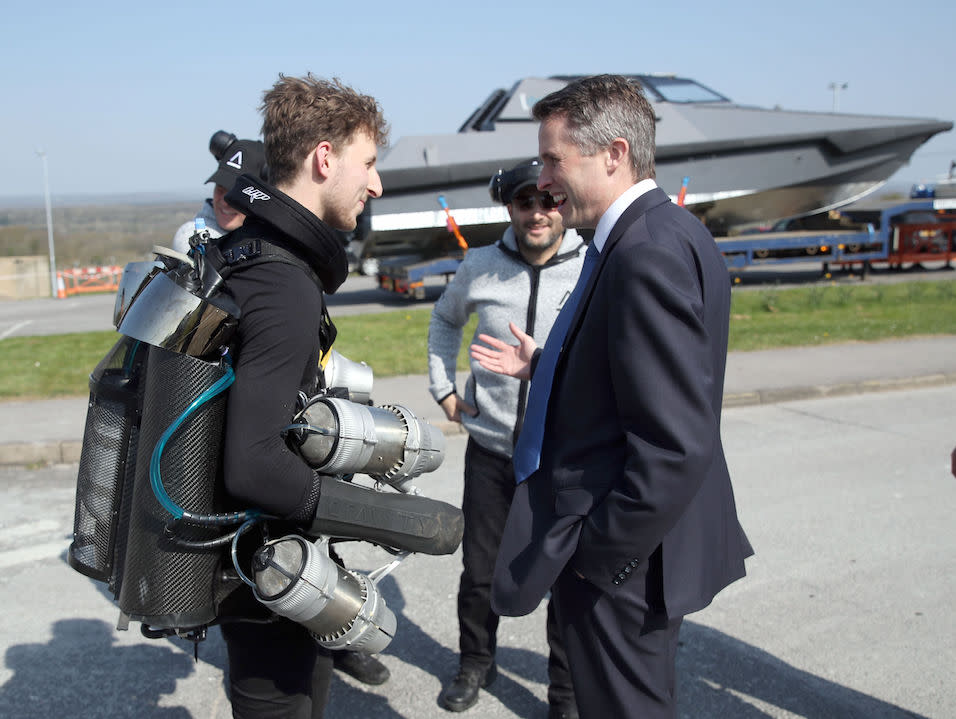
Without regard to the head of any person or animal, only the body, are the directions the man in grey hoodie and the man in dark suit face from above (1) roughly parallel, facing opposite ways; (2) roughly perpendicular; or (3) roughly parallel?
roughly perpendicular

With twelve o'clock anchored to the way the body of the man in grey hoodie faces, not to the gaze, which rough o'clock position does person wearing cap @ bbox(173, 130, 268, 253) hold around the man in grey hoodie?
The person wearing cap is roughly at 4 o'clock from the man in grey hoodie.

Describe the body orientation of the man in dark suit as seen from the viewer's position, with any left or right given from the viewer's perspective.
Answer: facing to the left of the viewer

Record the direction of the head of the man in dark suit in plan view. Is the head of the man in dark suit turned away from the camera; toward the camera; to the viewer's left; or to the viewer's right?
to the viewer's left

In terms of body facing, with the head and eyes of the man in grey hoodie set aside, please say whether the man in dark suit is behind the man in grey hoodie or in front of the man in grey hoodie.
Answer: in front

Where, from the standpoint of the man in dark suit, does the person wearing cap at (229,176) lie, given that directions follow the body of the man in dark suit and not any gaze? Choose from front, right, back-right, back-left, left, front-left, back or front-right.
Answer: front-right

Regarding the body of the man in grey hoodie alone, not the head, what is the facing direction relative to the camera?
toward the camera

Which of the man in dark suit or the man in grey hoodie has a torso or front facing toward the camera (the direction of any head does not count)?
the man in grey hoodie
